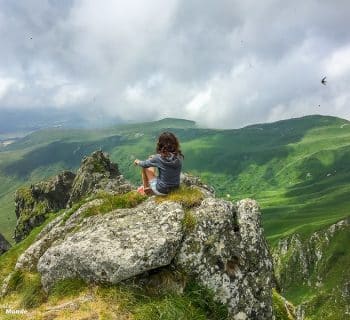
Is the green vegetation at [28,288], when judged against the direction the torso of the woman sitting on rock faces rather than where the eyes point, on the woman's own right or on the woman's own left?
on the woman's own left

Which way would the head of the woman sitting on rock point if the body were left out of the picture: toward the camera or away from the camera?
away from the camera

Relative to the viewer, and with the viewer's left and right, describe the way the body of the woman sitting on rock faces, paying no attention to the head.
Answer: facing away from the viewer and to the left of the viewer

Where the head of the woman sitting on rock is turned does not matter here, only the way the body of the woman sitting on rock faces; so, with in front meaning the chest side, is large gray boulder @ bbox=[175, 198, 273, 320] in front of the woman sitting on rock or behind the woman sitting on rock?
behind

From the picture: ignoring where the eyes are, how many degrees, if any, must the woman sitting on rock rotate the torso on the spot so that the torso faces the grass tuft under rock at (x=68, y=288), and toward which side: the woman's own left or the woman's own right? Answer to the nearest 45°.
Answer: approximately 90° to the woman's own left

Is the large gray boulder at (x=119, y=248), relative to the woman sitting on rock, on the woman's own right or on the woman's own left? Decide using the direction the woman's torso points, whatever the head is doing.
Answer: on the woman's own left
